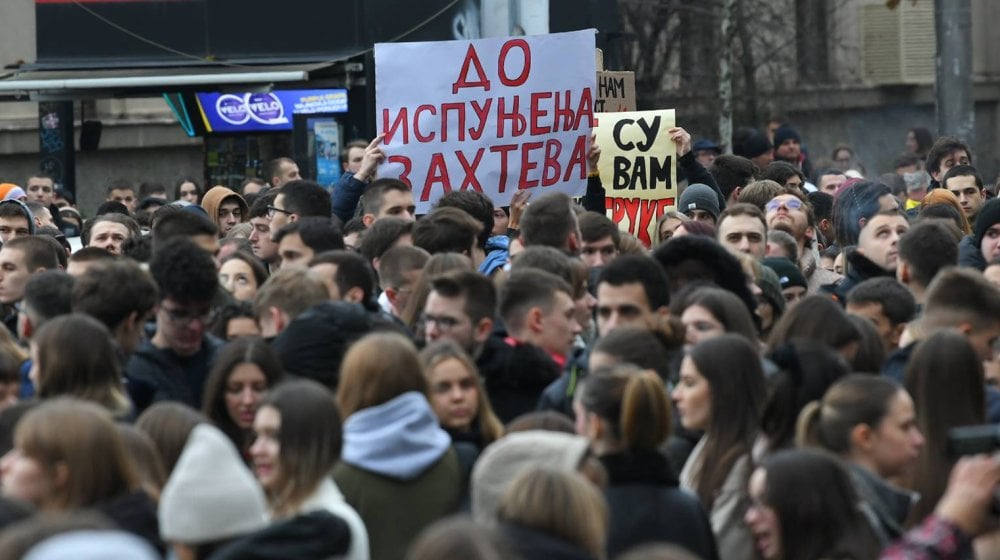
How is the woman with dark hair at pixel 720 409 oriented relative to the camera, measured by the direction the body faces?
to the viewer's left

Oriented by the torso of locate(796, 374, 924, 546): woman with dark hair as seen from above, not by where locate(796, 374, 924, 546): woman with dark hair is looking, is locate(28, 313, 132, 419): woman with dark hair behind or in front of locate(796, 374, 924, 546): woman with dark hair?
behind

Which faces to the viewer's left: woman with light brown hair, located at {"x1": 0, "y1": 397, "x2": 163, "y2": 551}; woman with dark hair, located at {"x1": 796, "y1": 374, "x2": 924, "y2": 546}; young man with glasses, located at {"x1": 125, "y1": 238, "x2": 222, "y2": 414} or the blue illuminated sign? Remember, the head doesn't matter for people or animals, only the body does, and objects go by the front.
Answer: woman with light brown hair, located at {"x1": 0, "y1": 397, "x2": 163, "y2": 551}

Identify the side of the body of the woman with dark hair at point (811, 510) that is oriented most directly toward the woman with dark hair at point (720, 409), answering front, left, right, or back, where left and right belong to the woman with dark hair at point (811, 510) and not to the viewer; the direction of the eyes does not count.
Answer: right

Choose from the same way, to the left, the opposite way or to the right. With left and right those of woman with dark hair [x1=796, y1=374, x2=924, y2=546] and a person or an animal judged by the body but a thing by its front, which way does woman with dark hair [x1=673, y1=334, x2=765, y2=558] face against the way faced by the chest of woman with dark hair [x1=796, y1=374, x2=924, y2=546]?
the opposite way

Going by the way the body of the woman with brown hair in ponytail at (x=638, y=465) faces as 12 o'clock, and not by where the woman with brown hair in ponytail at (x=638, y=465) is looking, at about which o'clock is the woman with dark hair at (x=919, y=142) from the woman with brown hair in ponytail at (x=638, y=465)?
the woman with dark hair at (x=919, y=142) is roughly at 2 o'clock from the woman with brown hair in ponytail at (x=638, y=465).

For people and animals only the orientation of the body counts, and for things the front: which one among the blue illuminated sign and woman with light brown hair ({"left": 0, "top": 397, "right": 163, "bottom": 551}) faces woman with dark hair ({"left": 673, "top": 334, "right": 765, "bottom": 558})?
the blue illuminated sign
